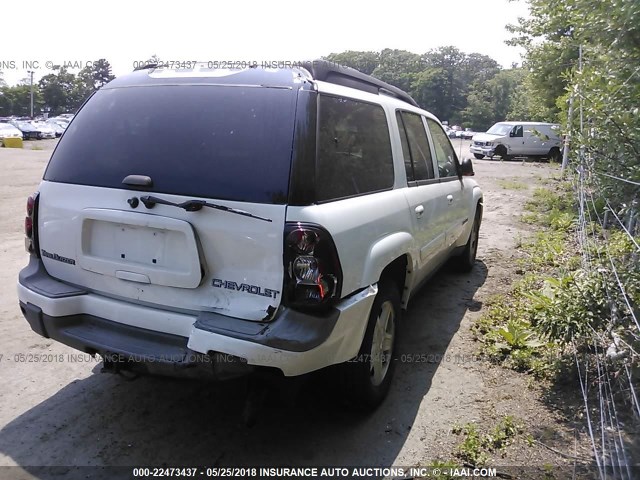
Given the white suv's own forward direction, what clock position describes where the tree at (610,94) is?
The tree is roughly at 1 o'clock from the white suv.

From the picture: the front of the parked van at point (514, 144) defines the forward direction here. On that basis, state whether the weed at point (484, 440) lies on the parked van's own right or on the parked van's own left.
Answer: on the parked van's own left

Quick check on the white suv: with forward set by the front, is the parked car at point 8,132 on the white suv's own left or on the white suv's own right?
on the white suv's own left

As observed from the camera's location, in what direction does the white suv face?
facing away from the viewer and to the right of the viewer

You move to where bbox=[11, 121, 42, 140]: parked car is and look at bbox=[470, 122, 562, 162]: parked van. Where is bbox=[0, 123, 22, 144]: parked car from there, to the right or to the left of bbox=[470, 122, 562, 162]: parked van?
right

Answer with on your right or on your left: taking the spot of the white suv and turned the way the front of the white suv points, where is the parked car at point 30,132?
on your left

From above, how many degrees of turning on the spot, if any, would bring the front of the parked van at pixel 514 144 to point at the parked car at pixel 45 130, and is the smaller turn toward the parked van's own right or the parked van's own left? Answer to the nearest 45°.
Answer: approximately 45° to the parked van's own right

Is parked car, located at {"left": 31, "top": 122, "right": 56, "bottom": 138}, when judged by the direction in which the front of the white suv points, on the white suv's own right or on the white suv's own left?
on the white suv's own left

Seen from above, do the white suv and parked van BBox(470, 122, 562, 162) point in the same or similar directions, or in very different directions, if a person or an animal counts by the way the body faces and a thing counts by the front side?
very different directions

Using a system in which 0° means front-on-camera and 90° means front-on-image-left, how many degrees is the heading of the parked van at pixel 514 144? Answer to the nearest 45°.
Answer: approximately 45°
